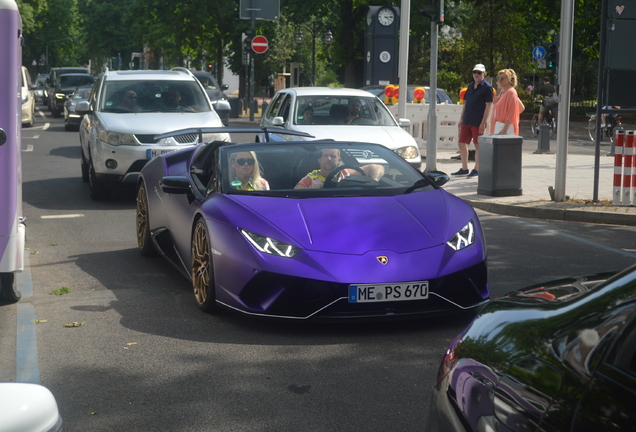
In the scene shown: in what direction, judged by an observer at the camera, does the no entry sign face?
facing the viewer

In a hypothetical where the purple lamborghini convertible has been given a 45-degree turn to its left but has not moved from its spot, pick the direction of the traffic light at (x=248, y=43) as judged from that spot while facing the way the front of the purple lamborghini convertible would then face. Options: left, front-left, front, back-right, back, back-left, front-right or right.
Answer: left

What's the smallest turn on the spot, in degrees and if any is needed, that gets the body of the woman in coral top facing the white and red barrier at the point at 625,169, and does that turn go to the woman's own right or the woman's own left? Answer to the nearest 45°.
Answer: approximately 135° to the woman's own left

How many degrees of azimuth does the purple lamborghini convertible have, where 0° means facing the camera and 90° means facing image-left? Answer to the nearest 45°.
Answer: approximately 315°

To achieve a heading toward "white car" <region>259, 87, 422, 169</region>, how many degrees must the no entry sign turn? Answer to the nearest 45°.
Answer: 0° — it already faces it

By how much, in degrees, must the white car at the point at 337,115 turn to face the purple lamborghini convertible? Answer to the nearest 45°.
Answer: approximately 45° to its right

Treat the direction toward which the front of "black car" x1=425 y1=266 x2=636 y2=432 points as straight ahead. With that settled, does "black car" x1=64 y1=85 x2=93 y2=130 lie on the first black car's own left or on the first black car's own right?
on the first black car's own left

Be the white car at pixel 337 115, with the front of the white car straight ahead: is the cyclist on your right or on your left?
on your left
